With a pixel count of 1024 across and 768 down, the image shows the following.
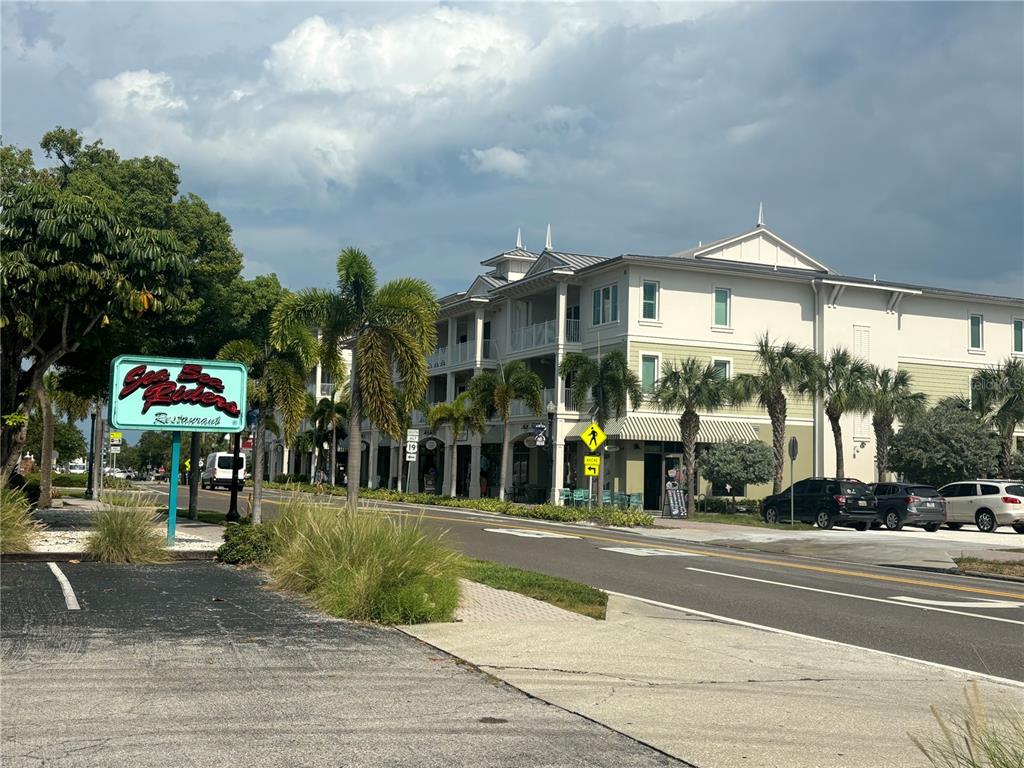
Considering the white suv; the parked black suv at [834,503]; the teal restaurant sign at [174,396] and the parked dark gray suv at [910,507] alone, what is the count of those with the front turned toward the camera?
1

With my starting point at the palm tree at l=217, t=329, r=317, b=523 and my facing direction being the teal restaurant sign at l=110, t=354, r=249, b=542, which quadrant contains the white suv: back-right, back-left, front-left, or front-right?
back-left

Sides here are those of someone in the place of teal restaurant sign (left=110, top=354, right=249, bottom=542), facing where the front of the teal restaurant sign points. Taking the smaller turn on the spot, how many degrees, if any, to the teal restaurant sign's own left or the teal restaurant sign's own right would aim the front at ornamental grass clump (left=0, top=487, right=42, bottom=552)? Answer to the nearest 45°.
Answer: approximately 45° to the teal restaurant sign's own right

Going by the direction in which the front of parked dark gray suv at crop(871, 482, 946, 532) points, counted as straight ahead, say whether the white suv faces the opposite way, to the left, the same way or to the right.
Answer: the same way

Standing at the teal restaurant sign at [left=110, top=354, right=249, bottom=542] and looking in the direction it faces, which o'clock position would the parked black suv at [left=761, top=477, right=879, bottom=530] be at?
The parked black suv is roughly at 8 o'clock from the teal restaurant sign.

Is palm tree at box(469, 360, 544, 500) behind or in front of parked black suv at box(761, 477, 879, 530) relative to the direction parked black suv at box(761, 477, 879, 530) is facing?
in front

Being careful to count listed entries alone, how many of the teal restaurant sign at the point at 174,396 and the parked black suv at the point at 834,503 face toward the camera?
1

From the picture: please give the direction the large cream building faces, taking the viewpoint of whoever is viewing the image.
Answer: facing the viewer and to the left of the viewer

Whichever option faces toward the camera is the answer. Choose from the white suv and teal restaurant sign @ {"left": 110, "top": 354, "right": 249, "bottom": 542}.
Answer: the teal restaurant sign

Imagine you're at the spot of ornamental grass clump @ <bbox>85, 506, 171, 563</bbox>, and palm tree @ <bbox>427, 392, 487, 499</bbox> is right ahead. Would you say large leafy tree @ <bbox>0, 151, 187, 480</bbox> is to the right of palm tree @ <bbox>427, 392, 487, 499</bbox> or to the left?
left

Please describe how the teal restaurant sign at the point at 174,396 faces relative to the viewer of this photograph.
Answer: facing the viewer
